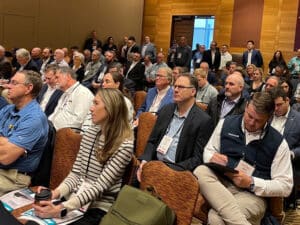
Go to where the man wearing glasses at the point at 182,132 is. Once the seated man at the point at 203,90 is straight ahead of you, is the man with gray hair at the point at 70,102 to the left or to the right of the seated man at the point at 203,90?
left

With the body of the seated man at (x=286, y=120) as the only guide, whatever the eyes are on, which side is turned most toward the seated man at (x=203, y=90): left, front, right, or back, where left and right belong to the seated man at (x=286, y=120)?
right

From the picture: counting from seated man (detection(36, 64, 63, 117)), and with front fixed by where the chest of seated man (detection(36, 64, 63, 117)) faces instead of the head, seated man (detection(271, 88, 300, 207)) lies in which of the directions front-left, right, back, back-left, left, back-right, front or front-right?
left

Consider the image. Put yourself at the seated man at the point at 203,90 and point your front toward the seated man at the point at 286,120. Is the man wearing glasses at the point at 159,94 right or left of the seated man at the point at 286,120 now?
right

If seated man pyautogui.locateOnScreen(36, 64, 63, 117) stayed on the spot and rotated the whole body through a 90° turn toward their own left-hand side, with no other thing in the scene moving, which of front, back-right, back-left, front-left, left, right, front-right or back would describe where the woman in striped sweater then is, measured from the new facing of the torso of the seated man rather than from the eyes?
front-right

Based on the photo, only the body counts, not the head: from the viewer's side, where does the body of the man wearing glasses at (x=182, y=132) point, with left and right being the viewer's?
facing the viewer and to the left of the viewer
